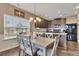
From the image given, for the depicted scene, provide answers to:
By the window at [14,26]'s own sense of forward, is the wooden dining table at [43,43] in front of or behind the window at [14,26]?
in front

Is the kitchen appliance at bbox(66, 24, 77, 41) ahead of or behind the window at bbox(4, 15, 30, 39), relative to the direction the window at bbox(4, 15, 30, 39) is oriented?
ahead

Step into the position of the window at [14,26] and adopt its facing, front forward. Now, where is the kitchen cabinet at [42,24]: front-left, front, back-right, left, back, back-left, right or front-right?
front-left

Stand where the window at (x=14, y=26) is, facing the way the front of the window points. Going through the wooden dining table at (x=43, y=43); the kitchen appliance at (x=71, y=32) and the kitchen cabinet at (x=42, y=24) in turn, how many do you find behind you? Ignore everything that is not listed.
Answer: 0

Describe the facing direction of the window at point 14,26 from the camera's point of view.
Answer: facing the viewer and to the right of the viewer
